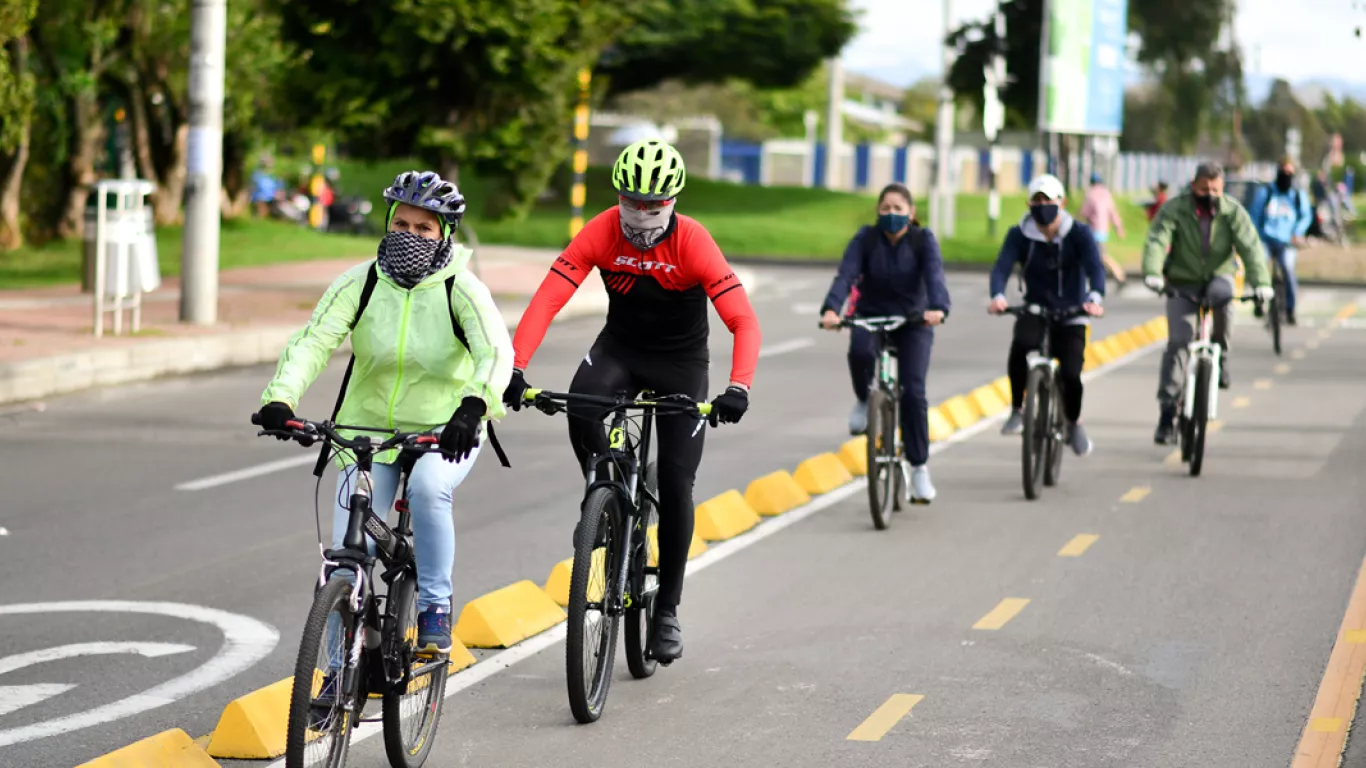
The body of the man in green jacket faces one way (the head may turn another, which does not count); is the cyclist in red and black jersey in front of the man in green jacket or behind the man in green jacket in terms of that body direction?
in front

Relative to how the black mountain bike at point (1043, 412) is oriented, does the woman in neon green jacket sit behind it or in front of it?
in front

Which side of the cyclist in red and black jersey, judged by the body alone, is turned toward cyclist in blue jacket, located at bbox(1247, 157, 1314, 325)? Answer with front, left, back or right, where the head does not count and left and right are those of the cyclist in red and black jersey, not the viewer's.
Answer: back

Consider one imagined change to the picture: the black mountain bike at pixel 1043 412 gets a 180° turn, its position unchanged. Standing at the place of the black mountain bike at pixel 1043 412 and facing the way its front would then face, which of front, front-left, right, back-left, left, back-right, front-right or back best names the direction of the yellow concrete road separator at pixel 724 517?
back-left

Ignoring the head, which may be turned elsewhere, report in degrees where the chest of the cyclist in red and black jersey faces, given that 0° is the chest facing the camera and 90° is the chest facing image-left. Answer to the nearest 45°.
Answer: approximately 0°

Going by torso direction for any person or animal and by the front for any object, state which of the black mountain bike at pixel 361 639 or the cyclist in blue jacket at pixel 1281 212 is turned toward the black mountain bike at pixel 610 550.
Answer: the cyclist in blue jacket

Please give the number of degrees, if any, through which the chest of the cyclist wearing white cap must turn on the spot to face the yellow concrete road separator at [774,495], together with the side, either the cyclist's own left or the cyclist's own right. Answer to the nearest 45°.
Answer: approximately 45° to the cyclist's own right

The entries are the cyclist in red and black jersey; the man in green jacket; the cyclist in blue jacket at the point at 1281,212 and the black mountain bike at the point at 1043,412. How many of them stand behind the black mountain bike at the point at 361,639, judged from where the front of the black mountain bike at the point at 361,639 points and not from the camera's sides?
4

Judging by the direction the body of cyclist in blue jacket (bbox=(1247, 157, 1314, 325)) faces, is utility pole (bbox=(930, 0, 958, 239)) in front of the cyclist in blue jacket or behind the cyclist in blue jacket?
behind
